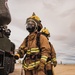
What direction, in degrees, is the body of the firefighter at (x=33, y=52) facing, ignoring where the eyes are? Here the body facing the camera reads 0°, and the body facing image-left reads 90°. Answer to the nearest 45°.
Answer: approximately 45°
